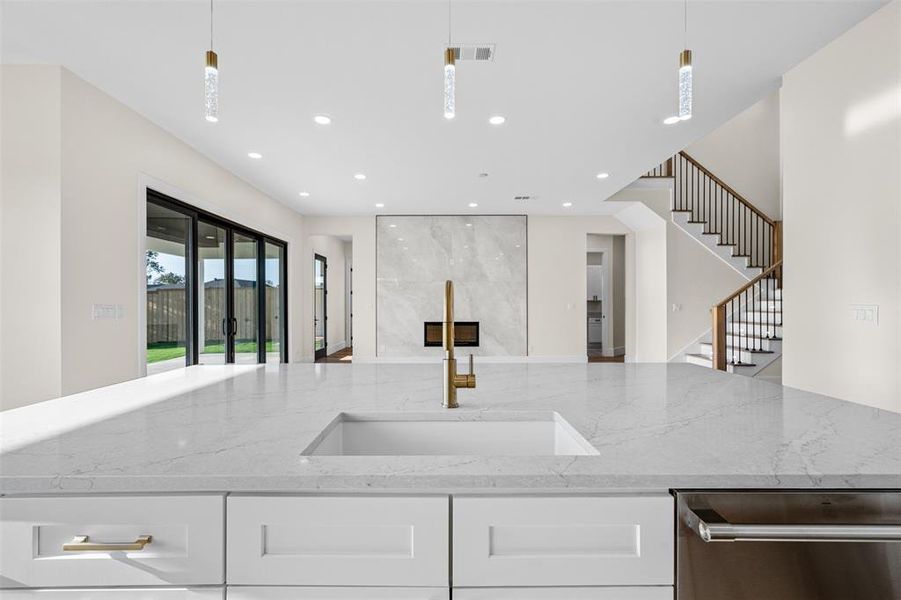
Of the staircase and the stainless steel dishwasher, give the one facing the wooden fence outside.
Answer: the staircase

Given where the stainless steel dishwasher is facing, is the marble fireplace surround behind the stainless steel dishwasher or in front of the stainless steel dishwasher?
behind

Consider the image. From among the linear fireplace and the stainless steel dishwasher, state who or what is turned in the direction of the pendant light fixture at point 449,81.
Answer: the linear fireplace

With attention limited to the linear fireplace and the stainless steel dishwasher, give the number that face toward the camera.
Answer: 2

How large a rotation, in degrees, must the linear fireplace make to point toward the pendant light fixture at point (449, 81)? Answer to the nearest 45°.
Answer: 0° — it already faces it

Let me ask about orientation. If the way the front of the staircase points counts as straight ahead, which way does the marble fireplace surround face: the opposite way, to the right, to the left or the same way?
to the left

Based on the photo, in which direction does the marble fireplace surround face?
toward the camera

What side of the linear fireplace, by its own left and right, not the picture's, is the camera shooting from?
front

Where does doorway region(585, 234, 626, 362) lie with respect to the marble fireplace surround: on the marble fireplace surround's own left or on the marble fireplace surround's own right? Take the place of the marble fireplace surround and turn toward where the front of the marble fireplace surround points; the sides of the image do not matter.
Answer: on the marble fireplace surround's own left

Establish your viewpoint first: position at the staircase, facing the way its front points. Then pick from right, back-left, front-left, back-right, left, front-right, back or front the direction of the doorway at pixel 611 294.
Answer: right

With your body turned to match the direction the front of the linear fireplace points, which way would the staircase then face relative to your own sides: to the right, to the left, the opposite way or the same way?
to the right

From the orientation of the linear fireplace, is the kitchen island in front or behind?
in front

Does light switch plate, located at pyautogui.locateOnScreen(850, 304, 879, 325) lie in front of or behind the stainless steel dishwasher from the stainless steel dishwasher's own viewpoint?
behind
